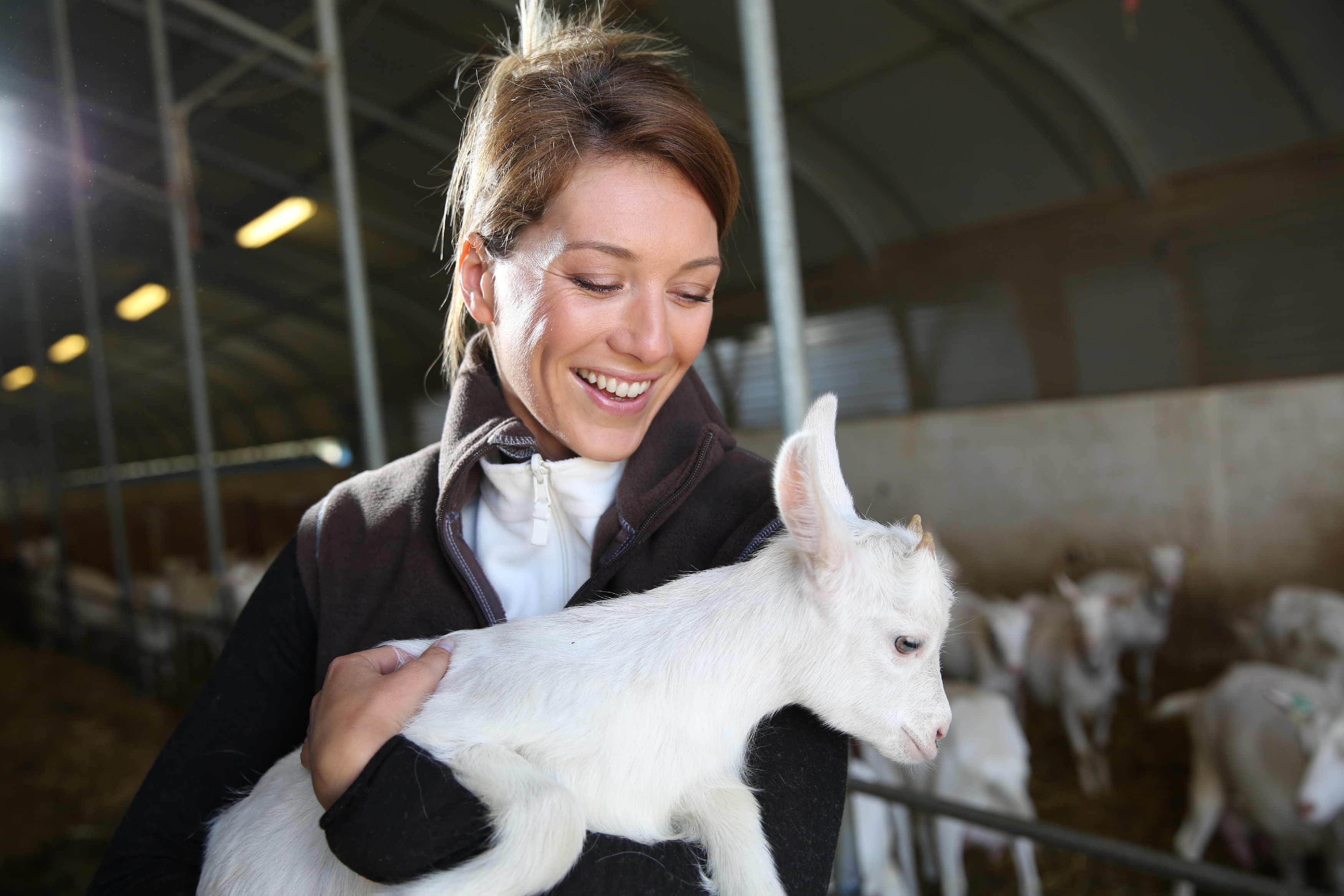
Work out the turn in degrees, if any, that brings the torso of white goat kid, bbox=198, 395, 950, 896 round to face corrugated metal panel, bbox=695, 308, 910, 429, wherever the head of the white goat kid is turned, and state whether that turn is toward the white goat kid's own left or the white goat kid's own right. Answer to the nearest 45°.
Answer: approximately 90° to the white goat kid's own left

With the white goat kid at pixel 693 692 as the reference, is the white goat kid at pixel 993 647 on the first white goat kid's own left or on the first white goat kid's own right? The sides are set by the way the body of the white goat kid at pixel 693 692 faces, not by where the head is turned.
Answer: on the first white goat kid's own left

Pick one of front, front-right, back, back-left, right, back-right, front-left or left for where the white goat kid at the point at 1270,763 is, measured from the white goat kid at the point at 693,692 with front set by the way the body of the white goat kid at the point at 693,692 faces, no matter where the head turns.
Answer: front-left

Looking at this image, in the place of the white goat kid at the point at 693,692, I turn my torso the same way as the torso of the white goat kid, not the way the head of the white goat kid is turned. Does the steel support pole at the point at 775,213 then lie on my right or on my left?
on my left

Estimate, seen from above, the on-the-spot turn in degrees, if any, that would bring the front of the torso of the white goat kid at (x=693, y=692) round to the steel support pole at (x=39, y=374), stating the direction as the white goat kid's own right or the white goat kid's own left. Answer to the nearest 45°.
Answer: approximately 135° to the white goat kid's own left

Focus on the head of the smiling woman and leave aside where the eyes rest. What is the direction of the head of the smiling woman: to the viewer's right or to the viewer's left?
to the viewer's right

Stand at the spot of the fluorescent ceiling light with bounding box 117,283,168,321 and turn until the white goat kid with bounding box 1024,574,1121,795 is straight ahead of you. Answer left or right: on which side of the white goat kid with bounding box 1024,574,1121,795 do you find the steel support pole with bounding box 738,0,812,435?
right

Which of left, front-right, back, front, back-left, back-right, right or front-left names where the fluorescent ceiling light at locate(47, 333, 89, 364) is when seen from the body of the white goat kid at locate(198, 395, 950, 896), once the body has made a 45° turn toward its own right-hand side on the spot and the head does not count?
back

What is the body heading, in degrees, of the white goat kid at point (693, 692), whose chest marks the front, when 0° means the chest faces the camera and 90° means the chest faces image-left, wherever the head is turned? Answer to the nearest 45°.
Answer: approximately 270°

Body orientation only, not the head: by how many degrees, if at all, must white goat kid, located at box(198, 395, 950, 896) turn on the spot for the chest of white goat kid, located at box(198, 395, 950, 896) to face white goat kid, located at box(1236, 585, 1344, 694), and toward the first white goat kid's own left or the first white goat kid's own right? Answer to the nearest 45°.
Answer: approximately 45° to the first white goat kid's own left

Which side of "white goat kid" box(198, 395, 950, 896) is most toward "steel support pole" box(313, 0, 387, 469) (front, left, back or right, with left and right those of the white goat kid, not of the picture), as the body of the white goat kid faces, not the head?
left

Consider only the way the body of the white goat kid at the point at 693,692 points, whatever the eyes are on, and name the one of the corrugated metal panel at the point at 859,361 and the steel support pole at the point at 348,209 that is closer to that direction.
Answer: the corrugated metal panel

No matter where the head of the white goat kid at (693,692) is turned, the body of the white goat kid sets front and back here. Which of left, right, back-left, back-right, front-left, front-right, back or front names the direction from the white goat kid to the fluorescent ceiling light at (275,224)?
back-left
